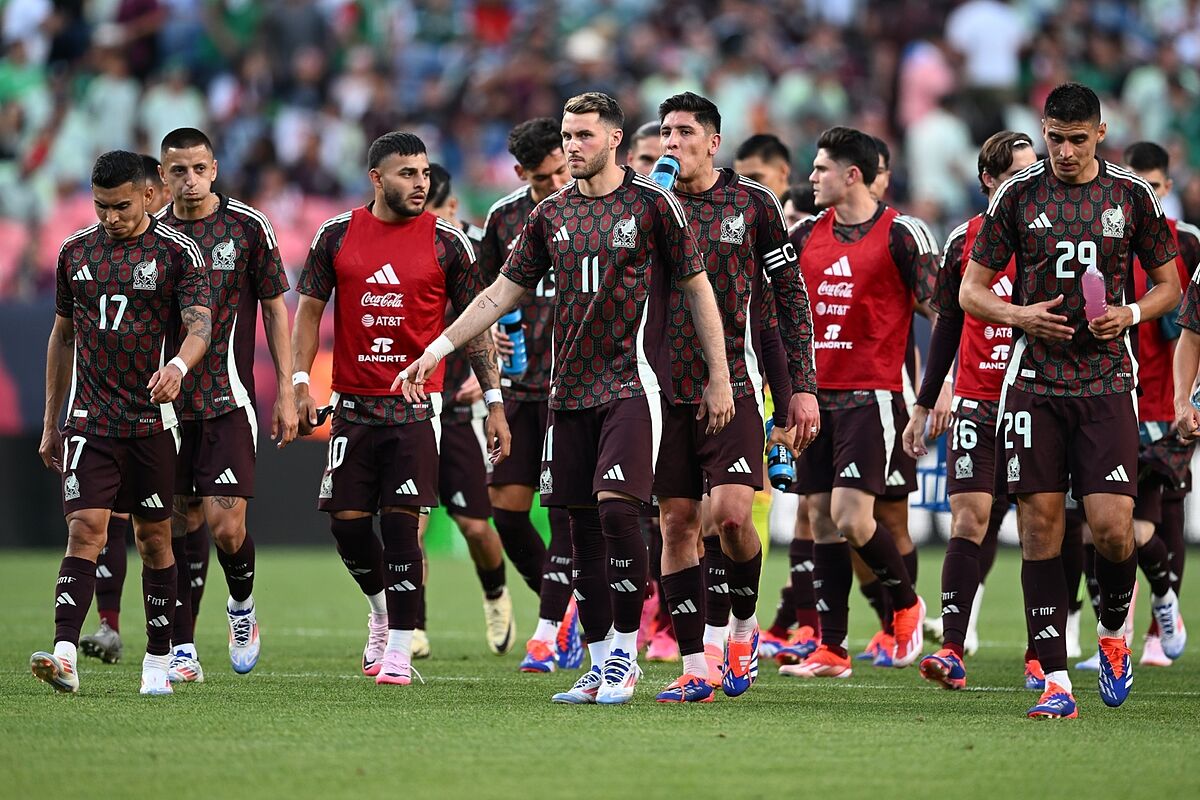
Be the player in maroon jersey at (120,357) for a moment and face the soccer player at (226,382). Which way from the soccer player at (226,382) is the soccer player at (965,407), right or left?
right

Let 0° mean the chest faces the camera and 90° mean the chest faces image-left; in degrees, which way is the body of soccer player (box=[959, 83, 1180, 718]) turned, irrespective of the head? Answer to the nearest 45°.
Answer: approximately 0°

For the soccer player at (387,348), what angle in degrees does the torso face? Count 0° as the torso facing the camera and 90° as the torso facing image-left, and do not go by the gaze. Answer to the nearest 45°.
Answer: approximately 0°

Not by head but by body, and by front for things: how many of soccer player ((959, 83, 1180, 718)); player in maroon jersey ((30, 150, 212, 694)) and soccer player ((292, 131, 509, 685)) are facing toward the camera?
3

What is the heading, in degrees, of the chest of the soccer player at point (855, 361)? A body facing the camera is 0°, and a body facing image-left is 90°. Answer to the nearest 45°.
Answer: approximately 45°

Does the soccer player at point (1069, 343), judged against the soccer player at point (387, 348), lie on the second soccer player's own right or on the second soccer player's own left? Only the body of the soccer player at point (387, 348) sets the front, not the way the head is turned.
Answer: on the second soccer player's own left

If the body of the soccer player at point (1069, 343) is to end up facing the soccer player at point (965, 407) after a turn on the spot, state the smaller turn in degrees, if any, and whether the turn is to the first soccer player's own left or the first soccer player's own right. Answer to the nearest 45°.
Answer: approximately 180°

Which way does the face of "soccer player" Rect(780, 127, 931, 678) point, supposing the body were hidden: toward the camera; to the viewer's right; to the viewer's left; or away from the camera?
to the viewer's left

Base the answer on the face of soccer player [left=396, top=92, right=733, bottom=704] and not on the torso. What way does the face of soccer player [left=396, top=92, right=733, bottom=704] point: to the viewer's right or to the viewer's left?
to the viewer's left

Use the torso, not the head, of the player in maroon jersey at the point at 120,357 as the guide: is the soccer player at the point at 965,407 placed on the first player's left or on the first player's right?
on the first player's left
